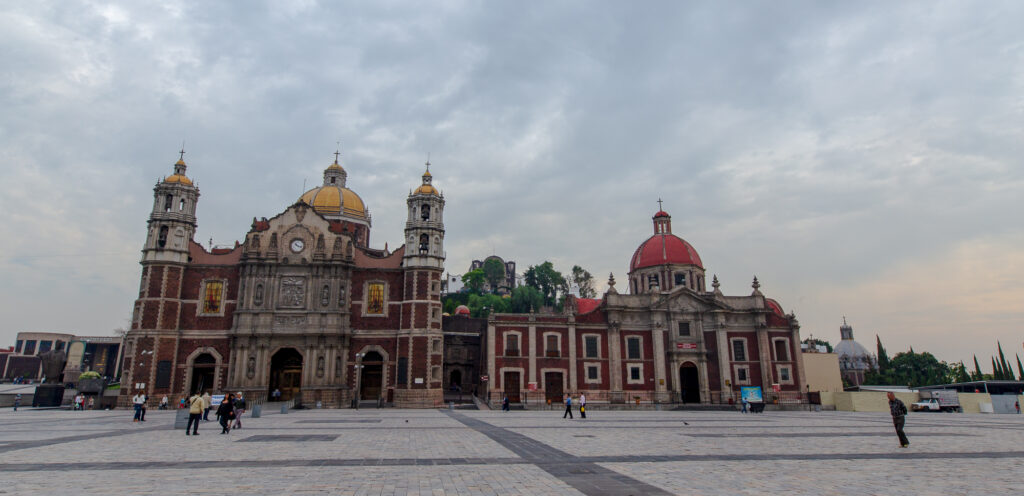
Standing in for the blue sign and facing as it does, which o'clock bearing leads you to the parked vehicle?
The parked vehicle is roughly at 8 o'clock from the blue sign.

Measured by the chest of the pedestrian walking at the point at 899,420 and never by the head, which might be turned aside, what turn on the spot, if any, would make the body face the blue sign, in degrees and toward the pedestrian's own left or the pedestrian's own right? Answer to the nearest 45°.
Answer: approximately 90° to the pedestrian's own right

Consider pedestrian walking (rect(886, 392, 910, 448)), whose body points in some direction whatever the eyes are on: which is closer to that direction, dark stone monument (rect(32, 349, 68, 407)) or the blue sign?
the dark stone monument

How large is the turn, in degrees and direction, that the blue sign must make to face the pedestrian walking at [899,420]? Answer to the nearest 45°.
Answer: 0° — it already faces them

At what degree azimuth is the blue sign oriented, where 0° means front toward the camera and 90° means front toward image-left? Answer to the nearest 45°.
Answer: approximately 0°

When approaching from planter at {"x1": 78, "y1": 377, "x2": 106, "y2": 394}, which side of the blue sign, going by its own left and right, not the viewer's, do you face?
right

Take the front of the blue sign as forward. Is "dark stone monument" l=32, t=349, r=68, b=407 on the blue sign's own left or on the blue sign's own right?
on the blue sign's own right
